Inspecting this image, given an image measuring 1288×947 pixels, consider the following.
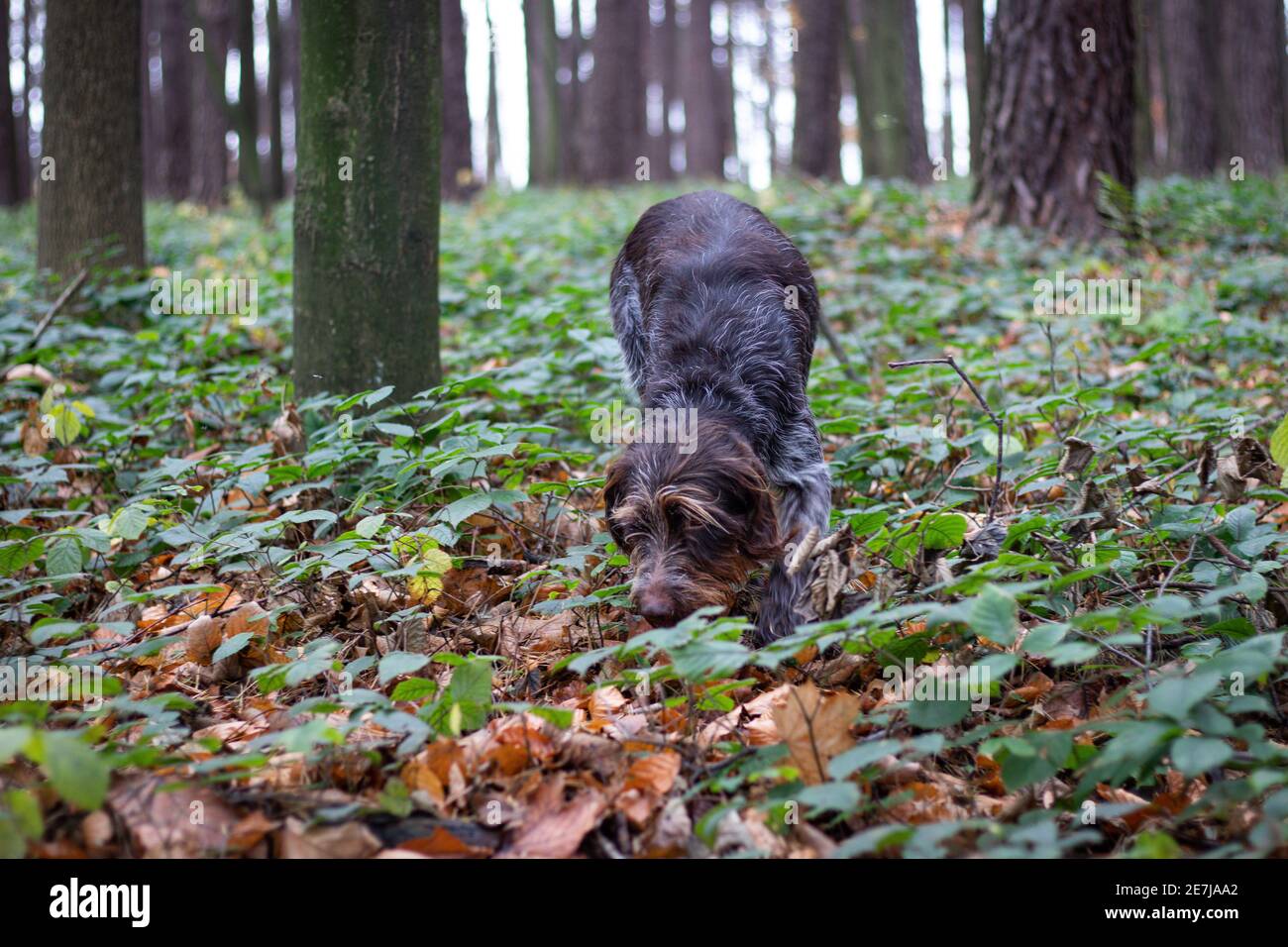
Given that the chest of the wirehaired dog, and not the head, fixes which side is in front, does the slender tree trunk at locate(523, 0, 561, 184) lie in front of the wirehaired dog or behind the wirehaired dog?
behind

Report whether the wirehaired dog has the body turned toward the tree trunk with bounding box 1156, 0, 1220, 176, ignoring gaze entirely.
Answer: no

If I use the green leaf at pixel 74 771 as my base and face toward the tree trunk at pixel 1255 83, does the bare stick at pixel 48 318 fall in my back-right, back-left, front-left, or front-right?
front-left

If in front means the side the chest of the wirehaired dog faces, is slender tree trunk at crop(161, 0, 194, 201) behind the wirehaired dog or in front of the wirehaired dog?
behind

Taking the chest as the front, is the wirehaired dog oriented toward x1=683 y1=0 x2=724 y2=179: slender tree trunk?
no

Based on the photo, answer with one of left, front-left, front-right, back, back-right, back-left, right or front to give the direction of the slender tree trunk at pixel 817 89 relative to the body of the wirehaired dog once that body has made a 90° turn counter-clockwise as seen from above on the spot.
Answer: left

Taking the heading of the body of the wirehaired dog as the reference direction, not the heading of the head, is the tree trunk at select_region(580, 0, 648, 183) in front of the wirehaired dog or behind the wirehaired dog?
behind

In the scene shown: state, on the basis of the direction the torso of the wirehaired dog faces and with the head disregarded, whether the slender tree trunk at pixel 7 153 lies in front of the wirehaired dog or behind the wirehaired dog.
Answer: behind

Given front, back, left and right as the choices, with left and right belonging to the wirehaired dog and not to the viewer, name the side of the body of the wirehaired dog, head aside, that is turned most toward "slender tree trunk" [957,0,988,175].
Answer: back

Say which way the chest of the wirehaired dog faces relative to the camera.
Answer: toward the camera

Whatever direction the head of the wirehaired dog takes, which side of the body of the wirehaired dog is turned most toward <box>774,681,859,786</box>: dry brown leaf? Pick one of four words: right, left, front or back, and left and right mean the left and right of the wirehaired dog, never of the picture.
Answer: front

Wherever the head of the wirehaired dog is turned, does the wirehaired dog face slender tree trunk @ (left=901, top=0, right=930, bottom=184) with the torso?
no
